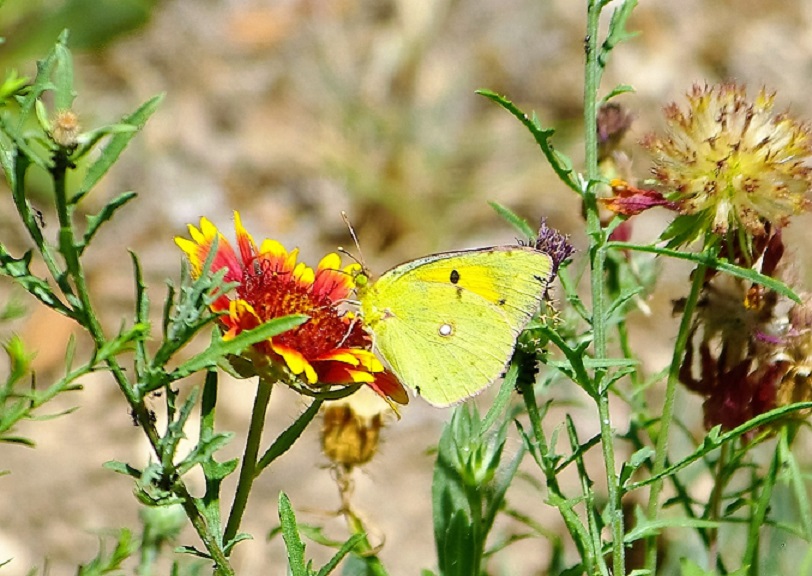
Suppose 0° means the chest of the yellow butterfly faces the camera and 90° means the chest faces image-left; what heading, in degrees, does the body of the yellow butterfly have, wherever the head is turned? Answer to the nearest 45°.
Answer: approximately 90°
